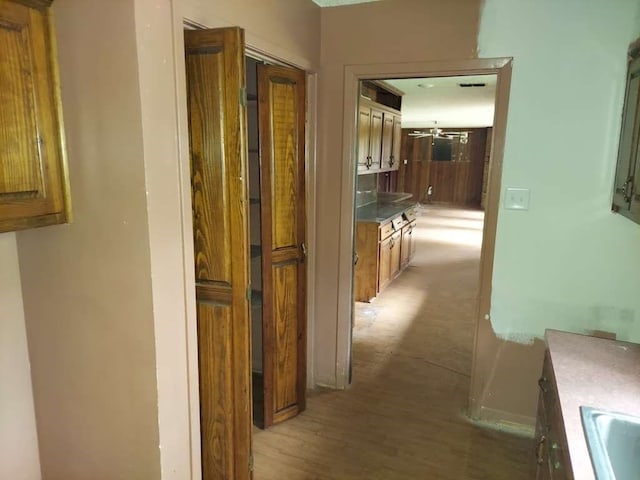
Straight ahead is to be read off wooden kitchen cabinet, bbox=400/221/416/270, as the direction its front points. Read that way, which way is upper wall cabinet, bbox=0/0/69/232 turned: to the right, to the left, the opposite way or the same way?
the same way

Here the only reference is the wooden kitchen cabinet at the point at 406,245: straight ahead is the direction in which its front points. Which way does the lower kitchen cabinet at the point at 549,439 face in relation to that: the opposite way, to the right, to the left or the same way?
the opposite way

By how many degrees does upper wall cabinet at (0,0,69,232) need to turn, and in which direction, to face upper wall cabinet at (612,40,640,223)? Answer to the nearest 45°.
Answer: approximately 45° to its left

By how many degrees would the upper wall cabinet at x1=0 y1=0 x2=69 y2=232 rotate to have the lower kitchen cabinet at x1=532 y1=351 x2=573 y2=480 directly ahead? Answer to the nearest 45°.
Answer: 0° — it already faces it

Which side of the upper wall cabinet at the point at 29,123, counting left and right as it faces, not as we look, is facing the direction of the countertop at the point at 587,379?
front

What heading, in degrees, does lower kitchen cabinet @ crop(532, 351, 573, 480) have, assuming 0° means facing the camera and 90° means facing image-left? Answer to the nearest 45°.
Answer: approximately 90°

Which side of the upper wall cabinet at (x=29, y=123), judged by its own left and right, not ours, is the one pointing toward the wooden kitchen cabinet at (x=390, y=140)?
left

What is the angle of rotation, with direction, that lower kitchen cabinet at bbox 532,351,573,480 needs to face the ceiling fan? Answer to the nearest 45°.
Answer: approximately 90° to its right

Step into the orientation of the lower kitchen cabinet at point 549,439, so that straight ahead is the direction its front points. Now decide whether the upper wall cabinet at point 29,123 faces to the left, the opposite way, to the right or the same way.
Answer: the opposite way

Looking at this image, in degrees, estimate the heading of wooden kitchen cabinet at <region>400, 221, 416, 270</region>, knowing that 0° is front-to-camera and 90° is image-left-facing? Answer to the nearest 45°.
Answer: approximately 270°

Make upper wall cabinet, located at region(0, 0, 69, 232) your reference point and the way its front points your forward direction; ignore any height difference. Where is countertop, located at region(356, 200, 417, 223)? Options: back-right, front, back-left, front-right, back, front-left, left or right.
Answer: left

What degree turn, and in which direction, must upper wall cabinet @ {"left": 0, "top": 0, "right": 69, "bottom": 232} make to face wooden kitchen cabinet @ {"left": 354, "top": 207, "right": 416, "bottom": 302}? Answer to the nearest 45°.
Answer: approximately 90° to its left

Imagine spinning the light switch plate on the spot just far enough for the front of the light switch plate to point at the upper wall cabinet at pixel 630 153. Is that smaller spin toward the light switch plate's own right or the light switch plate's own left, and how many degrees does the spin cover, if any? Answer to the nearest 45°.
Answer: approximately 45° to the light switch plate's own left

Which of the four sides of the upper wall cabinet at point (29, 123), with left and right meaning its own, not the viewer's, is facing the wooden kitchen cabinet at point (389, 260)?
left
